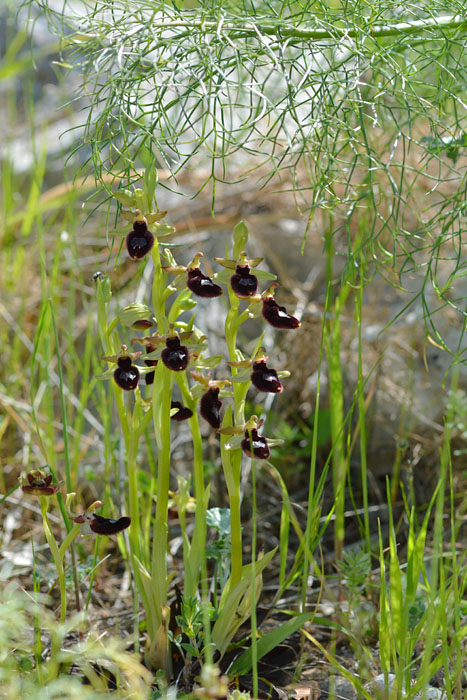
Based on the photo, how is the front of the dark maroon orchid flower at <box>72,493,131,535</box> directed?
to the viewer's right
